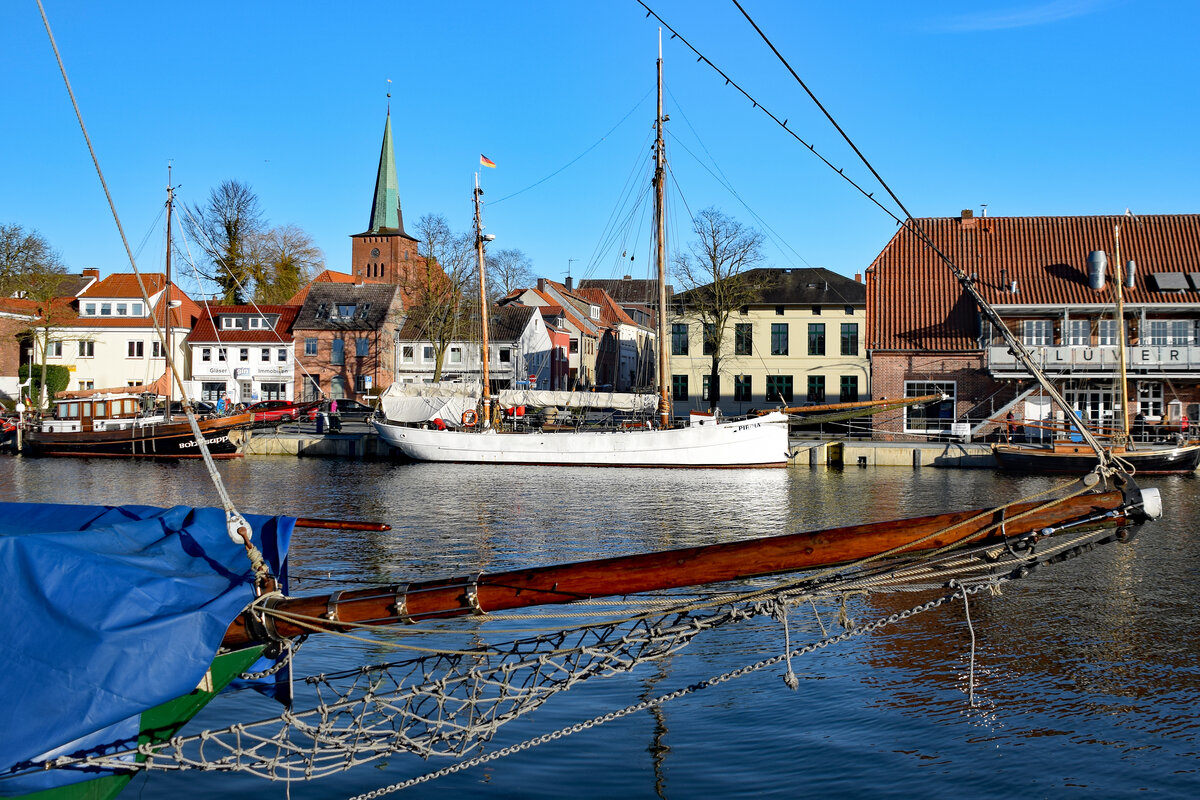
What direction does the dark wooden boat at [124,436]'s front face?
to the viewer's right

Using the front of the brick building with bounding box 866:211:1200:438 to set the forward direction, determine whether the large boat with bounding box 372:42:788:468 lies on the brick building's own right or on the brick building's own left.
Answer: on the brick building's own right

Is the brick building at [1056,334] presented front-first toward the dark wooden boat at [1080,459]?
yes

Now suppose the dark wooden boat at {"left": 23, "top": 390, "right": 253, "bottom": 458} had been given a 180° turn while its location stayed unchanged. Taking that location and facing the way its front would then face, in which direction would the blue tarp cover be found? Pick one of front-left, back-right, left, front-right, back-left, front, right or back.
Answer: left

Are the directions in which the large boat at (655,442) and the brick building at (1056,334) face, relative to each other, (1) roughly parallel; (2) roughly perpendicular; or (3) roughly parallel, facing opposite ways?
roughly perpendicular

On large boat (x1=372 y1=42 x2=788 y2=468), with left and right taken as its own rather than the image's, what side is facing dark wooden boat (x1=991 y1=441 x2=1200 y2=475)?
front

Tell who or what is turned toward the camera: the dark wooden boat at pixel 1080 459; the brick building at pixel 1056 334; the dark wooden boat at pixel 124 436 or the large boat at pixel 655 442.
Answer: the brick building

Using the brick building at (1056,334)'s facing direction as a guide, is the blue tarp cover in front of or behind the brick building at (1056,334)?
in front

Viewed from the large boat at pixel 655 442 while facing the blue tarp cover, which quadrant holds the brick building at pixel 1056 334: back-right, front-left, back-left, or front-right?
back-left

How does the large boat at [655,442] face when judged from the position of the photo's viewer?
facing to the right of the viewer
